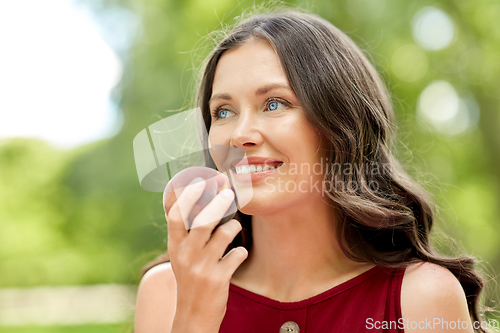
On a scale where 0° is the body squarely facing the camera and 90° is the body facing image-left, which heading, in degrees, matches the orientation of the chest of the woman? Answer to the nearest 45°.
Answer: approximately 0°

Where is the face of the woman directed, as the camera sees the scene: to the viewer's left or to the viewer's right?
to the viewer's left
